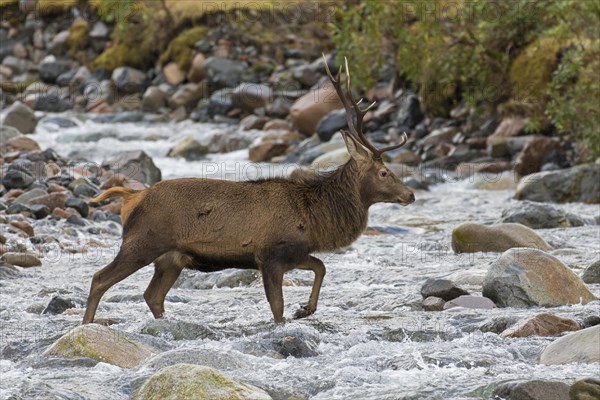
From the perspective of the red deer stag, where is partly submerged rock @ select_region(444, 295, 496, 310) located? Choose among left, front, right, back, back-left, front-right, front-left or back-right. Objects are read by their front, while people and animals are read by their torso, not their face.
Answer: front

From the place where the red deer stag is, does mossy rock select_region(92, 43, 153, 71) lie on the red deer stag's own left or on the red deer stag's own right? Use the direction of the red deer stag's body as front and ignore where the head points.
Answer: on the red deer stag's own left

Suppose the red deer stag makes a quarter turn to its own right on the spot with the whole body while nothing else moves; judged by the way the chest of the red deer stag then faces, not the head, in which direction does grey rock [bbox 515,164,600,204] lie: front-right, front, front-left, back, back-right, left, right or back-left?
back-left

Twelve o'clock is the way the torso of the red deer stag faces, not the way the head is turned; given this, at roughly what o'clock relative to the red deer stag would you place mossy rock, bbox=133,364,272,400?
The mossy rock is roughly at 3 o'clock from the red deer stag.

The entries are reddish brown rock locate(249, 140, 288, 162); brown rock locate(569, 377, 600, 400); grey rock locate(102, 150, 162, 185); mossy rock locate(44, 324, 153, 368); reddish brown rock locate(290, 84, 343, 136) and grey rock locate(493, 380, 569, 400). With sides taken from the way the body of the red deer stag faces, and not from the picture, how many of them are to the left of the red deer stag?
3

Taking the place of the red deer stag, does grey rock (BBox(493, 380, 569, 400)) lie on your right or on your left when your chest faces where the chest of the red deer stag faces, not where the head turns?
on your right

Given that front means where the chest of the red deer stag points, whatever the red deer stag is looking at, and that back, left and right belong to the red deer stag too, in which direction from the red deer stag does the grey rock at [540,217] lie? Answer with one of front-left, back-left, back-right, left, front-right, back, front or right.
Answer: front-left

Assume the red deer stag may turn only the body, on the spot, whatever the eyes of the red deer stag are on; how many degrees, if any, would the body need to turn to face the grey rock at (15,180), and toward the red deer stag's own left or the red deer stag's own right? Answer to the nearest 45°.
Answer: approximately 135° to the red deer stag's own left

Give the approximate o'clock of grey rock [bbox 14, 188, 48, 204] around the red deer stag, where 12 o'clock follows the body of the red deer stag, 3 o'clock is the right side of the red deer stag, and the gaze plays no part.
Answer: The grey rock is roughly at 8 o'clock from the red deer stag.

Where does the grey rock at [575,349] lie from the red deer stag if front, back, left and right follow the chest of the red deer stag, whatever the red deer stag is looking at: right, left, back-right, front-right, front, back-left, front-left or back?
front-right

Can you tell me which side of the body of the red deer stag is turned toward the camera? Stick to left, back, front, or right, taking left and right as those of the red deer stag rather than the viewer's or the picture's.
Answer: right

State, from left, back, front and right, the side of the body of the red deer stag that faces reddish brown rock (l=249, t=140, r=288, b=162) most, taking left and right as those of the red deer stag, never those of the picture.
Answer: left
